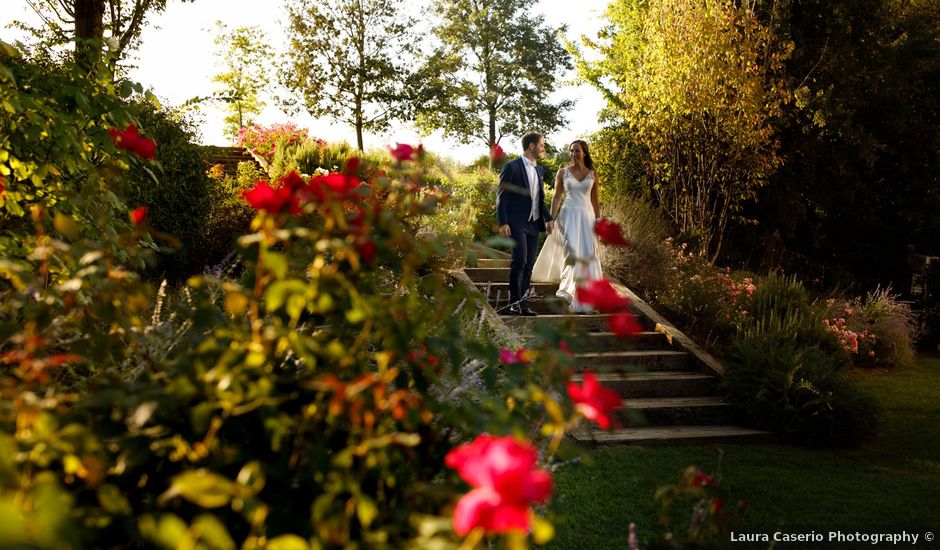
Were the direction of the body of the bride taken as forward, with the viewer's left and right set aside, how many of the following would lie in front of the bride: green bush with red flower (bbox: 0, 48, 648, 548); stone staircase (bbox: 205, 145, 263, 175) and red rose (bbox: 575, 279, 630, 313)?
2

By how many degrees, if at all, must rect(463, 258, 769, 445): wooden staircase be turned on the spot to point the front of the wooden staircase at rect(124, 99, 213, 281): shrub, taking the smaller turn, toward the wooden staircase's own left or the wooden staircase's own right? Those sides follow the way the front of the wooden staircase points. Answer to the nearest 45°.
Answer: approximately 90° to the wooden staircase's own right

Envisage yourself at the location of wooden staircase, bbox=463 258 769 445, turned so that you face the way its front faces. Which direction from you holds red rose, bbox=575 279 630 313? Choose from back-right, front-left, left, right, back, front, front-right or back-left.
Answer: front

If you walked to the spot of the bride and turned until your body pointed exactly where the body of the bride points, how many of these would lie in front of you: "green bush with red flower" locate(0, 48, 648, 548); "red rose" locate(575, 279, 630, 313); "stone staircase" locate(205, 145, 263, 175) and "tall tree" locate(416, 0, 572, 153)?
2

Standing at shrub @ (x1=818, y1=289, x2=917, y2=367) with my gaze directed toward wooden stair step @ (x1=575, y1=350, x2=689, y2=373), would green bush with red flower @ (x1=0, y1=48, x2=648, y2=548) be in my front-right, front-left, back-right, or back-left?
front-left

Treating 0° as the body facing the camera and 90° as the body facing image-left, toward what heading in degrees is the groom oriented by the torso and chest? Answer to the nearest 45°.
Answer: approximately 315°

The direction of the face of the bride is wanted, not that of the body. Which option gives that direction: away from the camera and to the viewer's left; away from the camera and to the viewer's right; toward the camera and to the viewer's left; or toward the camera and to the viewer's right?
toward the camera and to the viewer's left

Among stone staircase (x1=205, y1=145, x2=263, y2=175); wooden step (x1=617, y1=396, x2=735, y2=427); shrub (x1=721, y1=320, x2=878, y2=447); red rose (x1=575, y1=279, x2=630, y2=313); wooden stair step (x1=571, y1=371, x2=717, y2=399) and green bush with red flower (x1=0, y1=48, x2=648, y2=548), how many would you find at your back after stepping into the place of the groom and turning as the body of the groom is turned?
1

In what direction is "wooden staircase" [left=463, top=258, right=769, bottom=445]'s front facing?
toward the camera

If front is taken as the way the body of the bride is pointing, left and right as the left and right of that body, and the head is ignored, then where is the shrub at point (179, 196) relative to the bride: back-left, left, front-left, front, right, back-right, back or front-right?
right

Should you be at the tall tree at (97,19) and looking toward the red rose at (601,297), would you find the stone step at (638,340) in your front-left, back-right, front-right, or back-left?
front-left

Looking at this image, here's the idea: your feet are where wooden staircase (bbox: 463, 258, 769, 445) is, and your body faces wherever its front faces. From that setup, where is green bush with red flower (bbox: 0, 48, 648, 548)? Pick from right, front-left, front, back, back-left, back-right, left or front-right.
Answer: front

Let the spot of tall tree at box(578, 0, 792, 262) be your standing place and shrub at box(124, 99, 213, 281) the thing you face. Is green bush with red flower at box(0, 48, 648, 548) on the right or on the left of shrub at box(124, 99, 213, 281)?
left

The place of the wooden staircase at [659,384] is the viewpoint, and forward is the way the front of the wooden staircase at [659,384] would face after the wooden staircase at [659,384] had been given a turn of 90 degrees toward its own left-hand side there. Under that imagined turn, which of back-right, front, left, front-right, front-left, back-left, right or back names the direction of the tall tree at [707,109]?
left

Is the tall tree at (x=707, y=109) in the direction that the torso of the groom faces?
no

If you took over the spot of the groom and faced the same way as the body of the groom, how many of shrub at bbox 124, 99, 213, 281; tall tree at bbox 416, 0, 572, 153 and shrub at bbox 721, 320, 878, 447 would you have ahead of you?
1

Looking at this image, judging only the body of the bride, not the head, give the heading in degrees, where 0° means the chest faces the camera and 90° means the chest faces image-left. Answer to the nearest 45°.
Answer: approximately 0°

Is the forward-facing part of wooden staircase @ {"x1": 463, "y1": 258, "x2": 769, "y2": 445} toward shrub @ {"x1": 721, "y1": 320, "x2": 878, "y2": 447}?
no
